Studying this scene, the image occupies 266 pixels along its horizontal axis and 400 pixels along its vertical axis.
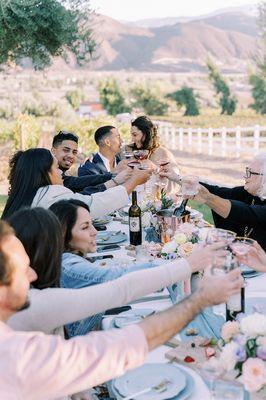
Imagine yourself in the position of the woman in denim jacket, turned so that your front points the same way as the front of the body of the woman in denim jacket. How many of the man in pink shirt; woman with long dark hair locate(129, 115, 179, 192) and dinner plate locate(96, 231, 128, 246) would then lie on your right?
1

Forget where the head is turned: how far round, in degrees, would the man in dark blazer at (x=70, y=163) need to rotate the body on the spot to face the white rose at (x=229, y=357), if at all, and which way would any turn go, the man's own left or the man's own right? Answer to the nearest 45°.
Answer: approximately 45° to the man's own right

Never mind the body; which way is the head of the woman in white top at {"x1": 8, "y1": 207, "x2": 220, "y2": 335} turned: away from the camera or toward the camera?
away from the camera

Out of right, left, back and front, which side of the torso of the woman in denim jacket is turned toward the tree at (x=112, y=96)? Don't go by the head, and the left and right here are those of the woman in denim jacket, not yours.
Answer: left

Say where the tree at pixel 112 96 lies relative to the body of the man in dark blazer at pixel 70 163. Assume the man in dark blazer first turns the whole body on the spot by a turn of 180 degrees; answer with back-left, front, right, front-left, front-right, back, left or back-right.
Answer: front-right

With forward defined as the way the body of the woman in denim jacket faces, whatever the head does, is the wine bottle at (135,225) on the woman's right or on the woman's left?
on the woman's left

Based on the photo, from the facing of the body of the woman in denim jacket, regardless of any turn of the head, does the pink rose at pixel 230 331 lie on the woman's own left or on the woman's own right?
on the woman's own right

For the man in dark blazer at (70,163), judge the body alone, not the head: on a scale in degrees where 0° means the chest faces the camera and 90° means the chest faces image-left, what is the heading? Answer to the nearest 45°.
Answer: approximately 315°

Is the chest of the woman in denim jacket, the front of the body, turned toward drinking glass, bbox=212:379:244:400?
no

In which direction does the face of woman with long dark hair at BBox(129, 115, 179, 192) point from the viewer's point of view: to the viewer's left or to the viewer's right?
to the viewer's left

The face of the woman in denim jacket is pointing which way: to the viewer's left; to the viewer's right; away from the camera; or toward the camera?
to the viewer's right

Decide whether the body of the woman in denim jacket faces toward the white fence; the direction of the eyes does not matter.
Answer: no

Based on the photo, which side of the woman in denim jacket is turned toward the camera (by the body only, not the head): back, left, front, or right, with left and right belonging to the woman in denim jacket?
right

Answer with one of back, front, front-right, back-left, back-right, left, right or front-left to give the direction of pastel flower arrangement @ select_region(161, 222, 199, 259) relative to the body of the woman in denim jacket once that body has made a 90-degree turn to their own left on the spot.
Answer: front-right

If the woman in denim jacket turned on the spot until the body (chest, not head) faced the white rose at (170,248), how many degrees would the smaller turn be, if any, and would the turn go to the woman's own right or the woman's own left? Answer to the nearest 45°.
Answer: approximately 45° to the woman's own left

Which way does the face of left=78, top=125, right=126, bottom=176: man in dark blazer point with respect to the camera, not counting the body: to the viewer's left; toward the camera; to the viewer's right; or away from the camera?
to the viewer's right

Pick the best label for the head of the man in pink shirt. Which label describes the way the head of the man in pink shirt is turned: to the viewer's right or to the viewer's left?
to the viewer's right

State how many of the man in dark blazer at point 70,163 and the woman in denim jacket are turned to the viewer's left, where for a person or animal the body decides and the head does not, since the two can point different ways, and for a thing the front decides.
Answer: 0
